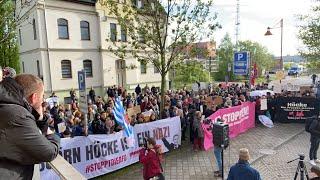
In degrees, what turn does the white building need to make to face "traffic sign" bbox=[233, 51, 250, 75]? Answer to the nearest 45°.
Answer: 0° — it already faces it

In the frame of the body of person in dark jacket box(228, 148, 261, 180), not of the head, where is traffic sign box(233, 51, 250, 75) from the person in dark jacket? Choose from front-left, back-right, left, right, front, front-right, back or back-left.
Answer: front

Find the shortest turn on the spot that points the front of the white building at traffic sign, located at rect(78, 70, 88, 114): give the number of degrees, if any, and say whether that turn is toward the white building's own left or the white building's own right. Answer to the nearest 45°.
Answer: approximately 45° to the white building's own right

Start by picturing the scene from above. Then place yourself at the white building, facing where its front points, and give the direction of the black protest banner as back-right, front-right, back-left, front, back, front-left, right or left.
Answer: front

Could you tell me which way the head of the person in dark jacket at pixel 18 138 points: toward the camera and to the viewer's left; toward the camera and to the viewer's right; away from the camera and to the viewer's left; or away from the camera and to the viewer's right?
away from the camera and to the viewer's right

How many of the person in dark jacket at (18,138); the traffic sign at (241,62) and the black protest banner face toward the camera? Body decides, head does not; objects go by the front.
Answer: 2

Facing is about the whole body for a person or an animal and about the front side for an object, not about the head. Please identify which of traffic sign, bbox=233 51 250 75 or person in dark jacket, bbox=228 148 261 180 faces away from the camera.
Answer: the person in dark jacket

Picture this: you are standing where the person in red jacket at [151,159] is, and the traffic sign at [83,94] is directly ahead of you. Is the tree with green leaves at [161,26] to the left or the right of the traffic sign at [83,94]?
right

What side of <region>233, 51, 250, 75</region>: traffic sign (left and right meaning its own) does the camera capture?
front

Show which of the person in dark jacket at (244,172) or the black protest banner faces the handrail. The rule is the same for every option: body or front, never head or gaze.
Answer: the black protest banner

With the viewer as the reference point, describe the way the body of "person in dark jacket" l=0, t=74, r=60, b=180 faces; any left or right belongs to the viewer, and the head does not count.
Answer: facing away from the viewer and to the right of the viewer

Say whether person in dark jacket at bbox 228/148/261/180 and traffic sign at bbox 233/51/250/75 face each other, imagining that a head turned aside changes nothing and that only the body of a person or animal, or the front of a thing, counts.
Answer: yes

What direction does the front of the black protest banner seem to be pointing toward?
toward the camera

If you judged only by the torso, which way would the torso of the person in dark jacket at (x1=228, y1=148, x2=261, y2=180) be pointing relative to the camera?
away from the camera

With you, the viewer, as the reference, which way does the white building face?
facing the viewer and to the right of the viewer
